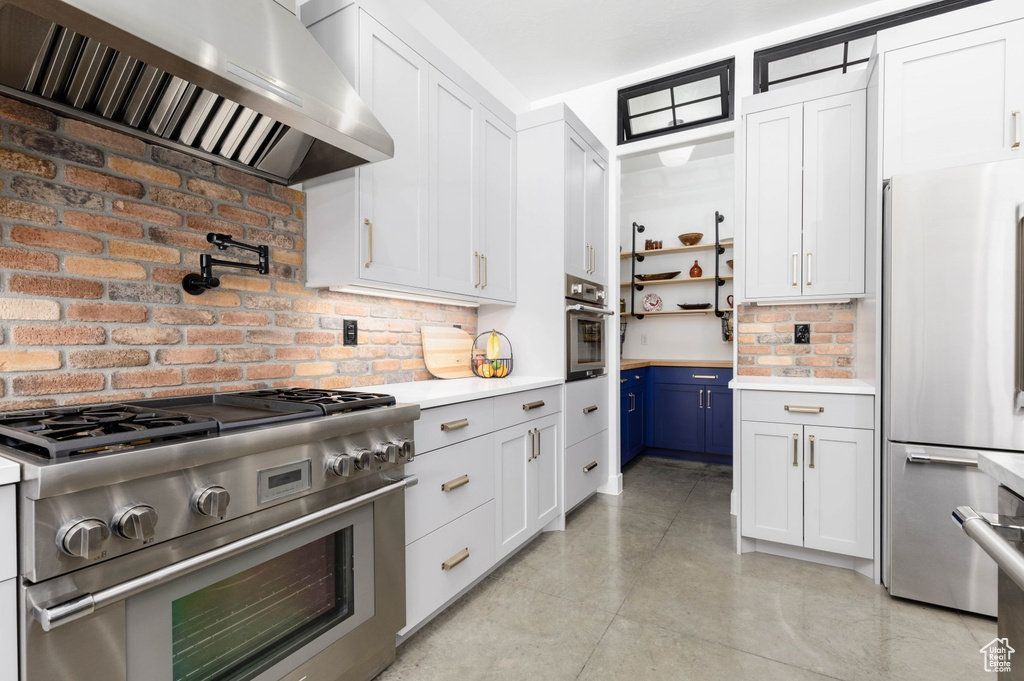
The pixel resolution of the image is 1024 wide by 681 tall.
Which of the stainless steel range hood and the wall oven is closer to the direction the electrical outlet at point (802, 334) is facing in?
the stainless steel range hood

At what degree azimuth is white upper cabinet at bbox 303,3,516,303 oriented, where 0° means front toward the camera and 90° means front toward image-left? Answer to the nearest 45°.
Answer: approximately 315°

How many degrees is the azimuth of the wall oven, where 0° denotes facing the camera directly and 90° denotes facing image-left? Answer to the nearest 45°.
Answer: approximately 315°

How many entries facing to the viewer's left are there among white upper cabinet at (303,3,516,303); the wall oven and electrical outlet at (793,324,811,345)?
0

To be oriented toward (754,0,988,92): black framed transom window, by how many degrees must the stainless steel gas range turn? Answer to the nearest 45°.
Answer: approximately 45° to its left

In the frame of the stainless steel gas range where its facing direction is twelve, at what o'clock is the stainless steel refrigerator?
The stainless steel refrigerator is roughly at 11 o'clock from the stainless steel gas range.

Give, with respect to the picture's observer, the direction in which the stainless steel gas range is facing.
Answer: facing the viewer and to the right of the viewer

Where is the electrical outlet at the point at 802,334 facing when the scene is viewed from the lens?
facing the viewer

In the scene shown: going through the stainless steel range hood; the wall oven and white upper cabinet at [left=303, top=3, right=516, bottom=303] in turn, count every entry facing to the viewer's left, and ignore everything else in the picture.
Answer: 0

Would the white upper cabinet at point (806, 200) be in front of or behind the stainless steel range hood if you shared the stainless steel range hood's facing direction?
in front
